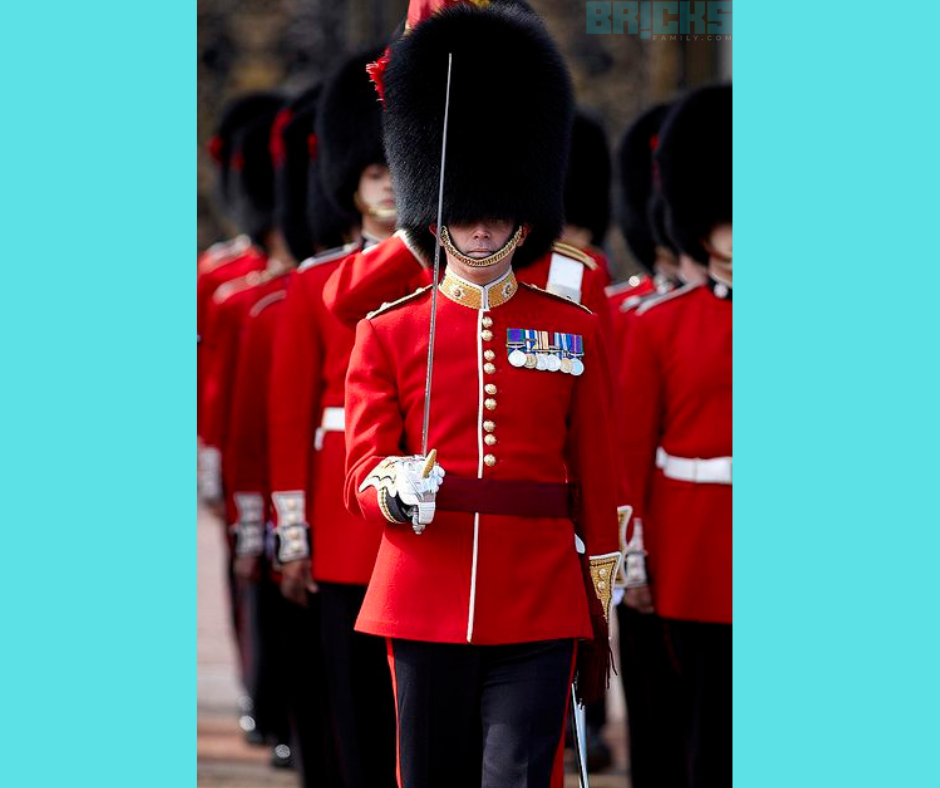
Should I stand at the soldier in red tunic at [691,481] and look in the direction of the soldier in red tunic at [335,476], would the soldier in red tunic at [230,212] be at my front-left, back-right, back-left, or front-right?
front-right

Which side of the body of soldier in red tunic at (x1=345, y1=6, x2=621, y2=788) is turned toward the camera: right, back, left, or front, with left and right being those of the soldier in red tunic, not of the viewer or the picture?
front

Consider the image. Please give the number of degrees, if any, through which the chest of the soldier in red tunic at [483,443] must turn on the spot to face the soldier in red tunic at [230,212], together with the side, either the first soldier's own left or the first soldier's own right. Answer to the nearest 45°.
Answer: approximately 180°

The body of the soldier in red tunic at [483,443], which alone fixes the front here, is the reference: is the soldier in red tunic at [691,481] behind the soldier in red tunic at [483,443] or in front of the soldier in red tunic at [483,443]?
behind

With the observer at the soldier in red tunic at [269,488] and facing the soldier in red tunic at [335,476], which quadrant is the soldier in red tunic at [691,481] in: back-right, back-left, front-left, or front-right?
front-left

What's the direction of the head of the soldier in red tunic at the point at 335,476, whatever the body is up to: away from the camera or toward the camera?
toward the camera

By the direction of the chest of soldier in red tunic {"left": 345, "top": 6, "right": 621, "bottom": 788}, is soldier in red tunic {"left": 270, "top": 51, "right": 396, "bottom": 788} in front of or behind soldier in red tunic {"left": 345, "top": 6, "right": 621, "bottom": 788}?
behind

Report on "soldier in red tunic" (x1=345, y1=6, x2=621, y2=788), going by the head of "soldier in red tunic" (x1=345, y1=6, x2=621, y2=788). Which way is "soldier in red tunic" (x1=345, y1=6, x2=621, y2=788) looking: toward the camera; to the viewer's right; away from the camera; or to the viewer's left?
toward the camera
